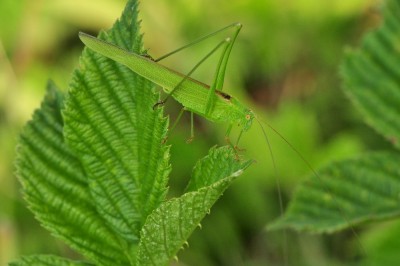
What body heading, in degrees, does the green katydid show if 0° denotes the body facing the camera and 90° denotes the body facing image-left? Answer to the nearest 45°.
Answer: approximately 270°

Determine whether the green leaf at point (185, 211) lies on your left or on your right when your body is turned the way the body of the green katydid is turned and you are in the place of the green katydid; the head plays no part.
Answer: on your right

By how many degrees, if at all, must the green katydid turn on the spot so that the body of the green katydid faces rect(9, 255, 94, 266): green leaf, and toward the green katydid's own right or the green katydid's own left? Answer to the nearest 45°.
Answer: approximately 135° to the green katydid's own right

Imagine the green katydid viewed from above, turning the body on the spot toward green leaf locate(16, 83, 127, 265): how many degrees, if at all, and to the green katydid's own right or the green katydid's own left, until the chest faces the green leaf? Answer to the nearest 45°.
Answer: approximately 135° to the green katydid's own right
